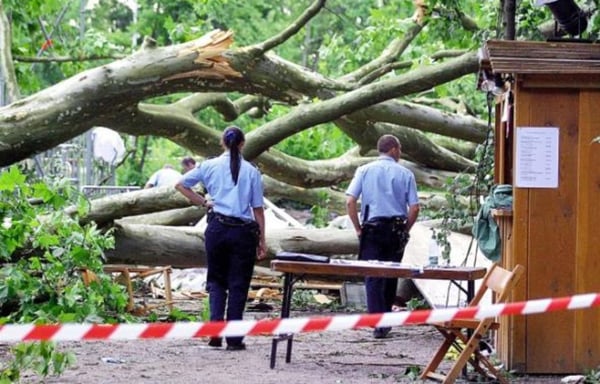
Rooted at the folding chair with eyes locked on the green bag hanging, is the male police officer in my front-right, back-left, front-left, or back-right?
front-left

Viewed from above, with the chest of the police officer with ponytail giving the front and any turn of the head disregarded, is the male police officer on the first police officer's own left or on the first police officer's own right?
on the first police officer's own right

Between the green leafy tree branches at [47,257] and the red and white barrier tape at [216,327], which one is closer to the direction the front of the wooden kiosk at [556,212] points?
the green leafy tree branches

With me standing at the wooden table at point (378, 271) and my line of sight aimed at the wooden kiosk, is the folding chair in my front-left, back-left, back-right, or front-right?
front-right

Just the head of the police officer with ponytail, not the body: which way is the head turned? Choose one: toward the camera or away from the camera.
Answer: away from the camera

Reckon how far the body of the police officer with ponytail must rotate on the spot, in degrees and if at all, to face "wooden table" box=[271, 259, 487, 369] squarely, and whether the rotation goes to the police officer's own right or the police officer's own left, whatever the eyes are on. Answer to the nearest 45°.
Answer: approximately 135° to the police officer's own right

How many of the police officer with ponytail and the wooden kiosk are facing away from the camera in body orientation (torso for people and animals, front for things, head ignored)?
1

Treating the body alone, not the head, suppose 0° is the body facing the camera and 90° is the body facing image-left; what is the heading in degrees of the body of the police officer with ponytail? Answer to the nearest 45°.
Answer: approximately 180°

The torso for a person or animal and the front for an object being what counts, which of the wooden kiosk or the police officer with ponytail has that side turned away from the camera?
the police officer with ponytail

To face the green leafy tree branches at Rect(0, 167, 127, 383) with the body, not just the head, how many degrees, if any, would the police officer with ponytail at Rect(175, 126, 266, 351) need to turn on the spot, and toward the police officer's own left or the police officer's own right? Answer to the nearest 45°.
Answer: approximately 90° to the police officer's own left

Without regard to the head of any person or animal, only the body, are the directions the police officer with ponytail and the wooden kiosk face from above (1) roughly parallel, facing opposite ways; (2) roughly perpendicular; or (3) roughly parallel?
roughly perpendicular

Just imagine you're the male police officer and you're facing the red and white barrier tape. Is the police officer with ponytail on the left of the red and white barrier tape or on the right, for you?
right

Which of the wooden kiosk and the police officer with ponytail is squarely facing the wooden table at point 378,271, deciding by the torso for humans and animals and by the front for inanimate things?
the wooden kiosk

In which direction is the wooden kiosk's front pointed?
to the viewer's left
